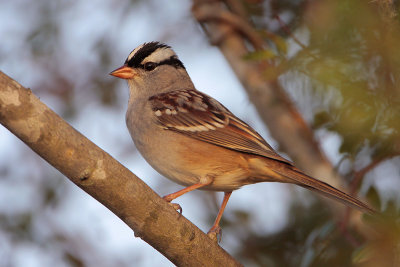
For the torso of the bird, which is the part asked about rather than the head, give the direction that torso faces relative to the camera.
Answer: to the viewer's left
